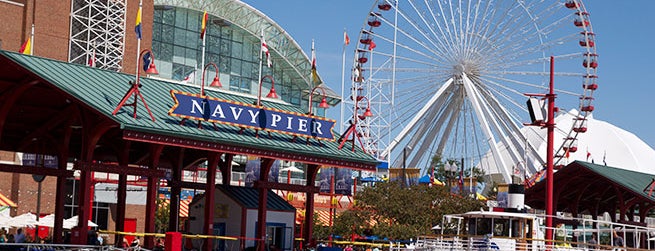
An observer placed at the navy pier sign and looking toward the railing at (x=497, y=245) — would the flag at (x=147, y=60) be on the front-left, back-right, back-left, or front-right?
back-right

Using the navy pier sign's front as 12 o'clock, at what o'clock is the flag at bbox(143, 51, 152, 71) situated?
The flag is roughly at 3 o'clock from the navy pier sign.

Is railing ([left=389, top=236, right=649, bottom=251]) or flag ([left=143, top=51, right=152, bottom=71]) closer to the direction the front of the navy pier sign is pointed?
the railing

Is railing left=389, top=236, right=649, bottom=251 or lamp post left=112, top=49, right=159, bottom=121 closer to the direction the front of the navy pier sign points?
the railing

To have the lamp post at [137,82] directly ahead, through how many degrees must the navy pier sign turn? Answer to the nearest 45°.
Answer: approximately 90° to its right

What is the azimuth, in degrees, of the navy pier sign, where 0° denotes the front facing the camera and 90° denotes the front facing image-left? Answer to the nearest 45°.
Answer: approximately 315°

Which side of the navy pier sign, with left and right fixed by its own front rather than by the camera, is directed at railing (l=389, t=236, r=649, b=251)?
front
